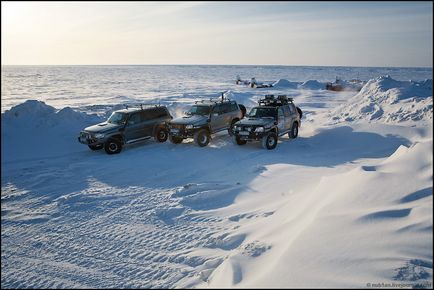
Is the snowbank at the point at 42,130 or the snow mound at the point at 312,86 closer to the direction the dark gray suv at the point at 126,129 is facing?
the snowbank

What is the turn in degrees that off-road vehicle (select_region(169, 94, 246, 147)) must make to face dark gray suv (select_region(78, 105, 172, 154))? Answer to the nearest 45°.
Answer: approximately 45° to its right

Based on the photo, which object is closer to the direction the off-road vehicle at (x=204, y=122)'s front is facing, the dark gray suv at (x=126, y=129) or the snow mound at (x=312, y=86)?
the dark gray suv

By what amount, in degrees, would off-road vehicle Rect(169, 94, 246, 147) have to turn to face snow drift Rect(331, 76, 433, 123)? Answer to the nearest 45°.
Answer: approximately 135° to its left

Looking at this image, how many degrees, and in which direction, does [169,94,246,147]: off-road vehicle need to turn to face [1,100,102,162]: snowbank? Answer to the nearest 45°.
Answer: approximately 45° to its right

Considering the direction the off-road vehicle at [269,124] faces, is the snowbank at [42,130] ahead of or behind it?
ahead

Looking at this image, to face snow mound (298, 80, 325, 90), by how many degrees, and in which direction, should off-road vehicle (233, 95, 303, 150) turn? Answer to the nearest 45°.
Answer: approximately 135° to its right

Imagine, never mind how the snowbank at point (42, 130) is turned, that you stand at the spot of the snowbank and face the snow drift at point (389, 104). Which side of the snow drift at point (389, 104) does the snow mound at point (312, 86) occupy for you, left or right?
left

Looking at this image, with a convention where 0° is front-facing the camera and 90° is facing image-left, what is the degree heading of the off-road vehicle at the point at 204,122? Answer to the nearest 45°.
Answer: approximately 45°
